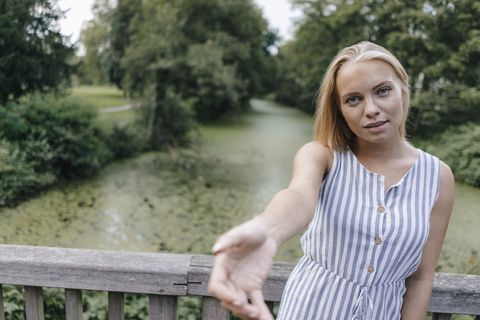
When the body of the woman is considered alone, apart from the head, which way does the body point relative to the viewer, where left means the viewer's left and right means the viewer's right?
facing the viewer

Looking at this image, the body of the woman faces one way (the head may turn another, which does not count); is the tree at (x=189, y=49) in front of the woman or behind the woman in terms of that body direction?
behind

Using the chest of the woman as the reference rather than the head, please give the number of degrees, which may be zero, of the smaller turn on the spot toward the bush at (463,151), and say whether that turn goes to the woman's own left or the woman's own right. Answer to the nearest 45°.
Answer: approximately 180°

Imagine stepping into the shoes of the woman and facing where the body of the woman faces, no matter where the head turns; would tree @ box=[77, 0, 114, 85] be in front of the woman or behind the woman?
behind

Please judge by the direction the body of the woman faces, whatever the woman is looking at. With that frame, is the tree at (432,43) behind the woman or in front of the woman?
behind

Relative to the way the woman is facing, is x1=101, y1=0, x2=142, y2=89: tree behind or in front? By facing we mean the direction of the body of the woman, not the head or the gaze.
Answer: behind

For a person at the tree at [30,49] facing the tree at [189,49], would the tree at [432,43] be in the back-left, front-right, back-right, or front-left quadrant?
front-right

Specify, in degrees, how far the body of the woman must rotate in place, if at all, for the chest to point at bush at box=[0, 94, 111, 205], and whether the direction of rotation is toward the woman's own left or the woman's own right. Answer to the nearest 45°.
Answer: approximately 135° to the woman's own right

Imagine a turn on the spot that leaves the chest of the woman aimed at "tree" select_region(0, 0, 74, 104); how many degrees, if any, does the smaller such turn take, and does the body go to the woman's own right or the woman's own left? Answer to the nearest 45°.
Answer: approximately 135° to the woman's own right
